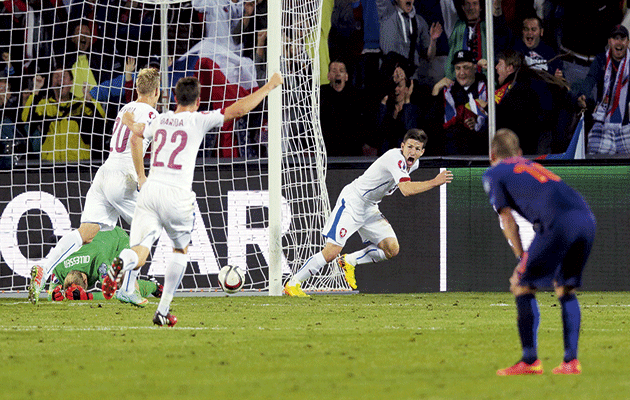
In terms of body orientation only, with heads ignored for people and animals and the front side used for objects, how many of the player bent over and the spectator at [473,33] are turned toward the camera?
1

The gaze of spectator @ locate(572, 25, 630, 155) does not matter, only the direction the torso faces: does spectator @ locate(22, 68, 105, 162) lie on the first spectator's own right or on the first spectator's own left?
on the first spectator's own right

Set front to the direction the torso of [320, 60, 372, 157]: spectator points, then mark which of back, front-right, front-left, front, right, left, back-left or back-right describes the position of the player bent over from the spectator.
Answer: front

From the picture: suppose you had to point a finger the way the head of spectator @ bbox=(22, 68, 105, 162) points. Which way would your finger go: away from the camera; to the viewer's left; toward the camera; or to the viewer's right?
toward the camera

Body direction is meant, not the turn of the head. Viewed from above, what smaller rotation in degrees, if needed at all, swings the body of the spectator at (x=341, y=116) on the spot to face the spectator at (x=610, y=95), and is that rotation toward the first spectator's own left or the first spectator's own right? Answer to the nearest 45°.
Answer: approximately 90° to the first spectator's own left

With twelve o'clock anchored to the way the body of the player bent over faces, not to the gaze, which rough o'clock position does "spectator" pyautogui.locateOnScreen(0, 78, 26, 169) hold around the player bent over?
The spectator is roughly at 12 o'clock from the player bent over.

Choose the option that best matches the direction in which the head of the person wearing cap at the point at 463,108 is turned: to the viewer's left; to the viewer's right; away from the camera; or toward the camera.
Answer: toward the camera

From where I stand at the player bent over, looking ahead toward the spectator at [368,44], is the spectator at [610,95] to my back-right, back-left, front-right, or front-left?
front-right

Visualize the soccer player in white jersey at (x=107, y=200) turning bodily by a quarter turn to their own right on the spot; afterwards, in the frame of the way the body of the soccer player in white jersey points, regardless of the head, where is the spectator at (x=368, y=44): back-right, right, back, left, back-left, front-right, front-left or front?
left

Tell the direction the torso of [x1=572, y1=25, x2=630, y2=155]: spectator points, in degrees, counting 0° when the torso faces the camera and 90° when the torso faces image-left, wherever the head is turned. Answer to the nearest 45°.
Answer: approximately 0°

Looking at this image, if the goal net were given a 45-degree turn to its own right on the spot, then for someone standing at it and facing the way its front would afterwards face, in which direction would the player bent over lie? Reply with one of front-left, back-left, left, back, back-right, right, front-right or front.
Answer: front-left

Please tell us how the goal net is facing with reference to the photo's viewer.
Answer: facing the viewer

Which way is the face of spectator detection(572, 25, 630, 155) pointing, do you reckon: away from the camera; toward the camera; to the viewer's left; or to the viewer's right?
toward the camera

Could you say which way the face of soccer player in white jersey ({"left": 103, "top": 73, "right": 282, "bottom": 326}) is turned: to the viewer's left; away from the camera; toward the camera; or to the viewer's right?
away from the camera

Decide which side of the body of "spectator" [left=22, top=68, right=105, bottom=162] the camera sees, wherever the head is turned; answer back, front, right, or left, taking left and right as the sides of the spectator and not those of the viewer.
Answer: front
